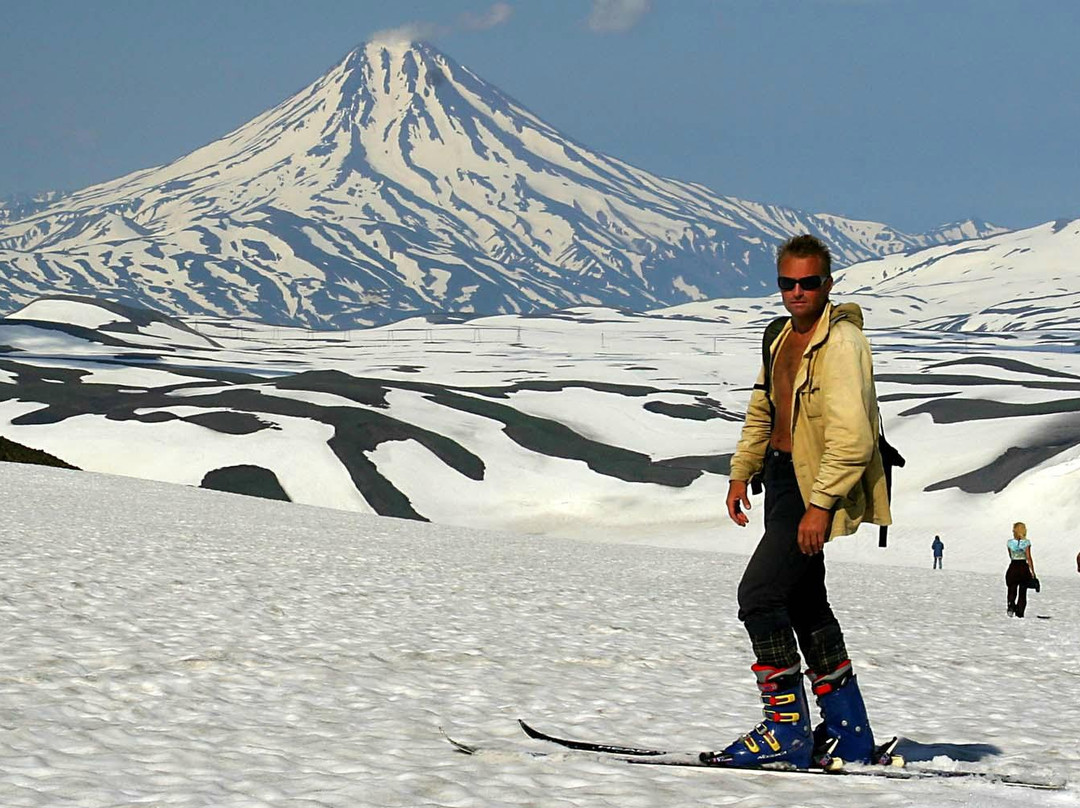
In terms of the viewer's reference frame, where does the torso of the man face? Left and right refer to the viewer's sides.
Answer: facing the viewer and to the left of the viewer

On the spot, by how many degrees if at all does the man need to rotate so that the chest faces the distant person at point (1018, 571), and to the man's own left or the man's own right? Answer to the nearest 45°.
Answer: approximately 135° to the man's own right
